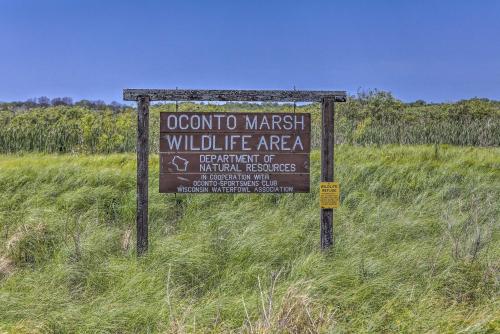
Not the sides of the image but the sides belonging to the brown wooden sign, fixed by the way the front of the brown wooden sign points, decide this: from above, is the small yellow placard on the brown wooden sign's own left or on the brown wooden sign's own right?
on the brown wooden sign's own left

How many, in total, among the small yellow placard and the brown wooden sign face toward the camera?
2

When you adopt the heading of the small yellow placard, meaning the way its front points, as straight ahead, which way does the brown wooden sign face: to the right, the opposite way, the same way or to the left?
the same way

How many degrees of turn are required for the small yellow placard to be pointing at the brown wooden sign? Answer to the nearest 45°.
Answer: approximately 90° to its right

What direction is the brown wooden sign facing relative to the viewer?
toward the camera
